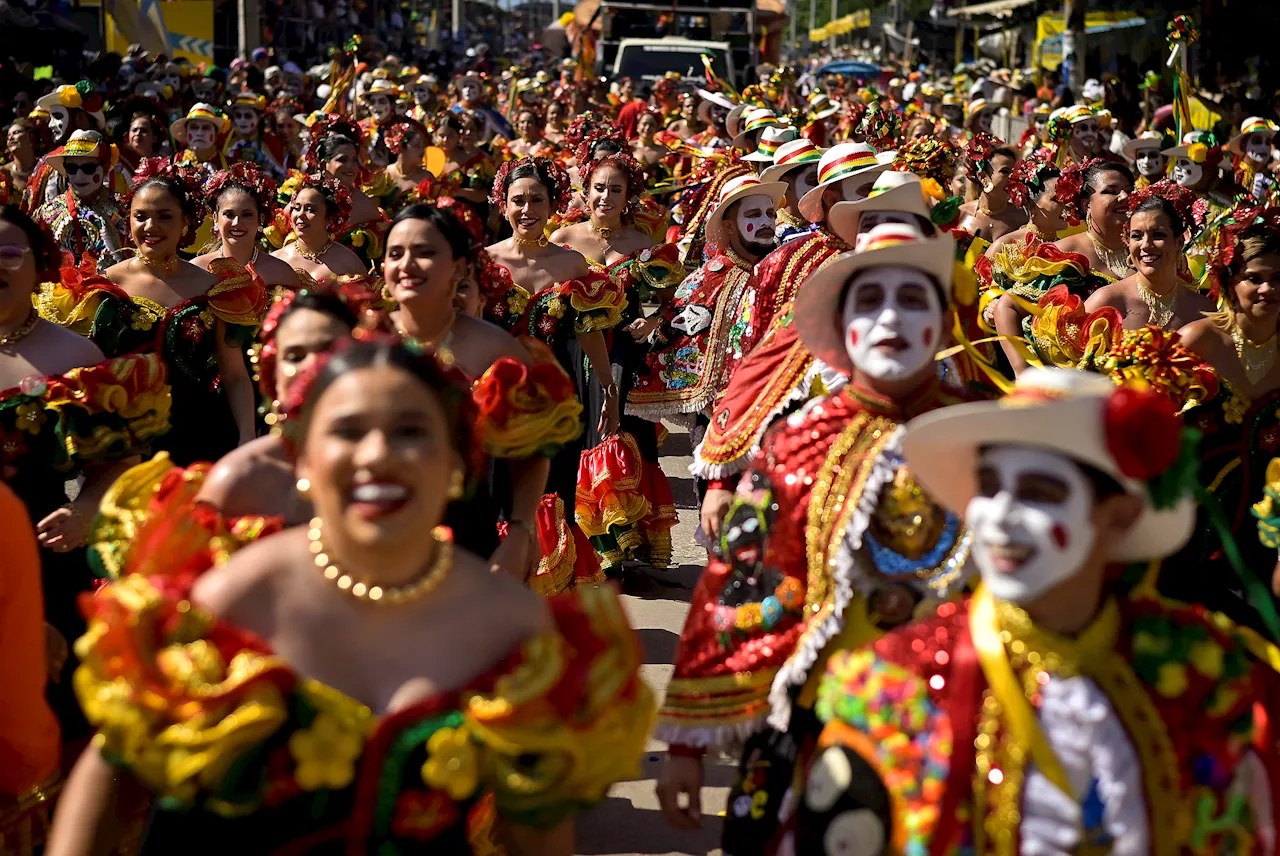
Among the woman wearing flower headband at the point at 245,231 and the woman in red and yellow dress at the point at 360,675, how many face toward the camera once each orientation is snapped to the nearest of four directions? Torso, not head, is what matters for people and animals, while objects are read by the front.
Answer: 2

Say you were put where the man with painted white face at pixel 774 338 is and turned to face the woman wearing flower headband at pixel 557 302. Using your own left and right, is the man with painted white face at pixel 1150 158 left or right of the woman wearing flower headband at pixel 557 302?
right

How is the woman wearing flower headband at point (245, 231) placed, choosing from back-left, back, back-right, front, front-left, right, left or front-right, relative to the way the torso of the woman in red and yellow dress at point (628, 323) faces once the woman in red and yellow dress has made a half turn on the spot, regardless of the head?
left

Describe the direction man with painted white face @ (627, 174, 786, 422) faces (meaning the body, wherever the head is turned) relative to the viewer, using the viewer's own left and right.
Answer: facing the viewer and to the right of the viewer

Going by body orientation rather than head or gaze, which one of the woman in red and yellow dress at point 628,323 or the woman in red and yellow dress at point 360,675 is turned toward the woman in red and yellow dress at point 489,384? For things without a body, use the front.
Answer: the woman in red and yellow dress at point 628,323

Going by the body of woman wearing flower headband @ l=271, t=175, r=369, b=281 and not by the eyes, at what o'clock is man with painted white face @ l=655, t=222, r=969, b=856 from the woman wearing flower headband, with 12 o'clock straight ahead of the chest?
The man with painted white face is roughly at 10 o'clock from the woman wearing flower headband.

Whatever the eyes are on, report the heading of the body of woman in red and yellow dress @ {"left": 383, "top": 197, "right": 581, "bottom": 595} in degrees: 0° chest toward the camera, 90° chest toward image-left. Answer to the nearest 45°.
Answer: approximately 45°

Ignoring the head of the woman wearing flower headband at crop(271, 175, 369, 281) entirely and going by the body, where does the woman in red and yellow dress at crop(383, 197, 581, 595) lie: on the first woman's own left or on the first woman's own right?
on the first woman's own left

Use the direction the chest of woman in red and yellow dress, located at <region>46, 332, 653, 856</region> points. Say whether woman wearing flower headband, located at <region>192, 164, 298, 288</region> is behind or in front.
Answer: behind

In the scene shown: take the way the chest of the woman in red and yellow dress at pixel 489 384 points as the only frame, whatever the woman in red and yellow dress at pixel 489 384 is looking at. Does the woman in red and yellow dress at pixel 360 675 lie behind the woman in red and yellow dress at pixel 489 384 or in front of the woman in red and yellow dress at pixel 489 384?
in front

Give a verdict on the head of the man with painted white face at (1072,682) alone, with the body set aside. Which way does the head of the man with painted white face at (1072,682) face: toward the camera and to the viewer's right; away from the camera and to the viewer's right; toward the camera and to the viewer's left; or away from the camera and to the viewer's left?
toward the camera and to the viewer's left
